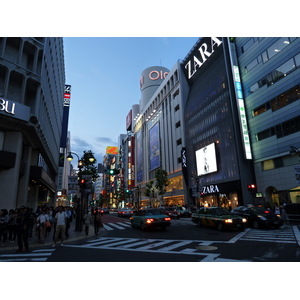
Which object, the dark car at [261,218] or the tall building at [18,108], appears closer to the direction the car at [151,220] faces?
the tall building

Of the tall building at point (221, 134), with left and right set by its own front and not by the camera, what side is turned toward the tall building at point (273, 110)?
left

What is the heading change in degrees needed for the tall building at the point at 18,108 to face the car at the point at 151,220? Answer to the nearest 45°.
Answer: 0° — it already faces it

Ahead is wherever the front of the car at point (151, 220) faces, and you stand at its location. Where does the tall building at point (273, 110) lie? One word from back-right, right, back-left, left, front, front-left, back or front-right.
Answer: right

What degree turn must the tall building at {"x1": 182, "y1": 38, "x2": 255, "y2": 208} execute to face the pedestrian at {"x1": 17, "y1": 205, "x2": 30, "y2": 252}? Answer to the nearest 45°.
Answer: approximately 45° to its left

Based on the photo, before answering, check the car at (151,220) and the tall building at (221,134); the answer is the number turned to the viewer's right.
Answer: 0

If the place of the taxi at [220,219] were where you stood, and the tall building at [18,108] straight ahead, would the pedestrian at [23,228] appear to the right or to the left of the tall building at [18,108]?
left

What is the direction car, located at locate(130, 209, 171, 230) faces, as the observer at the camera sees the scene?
facing away from the viewer and to the left of the viewer

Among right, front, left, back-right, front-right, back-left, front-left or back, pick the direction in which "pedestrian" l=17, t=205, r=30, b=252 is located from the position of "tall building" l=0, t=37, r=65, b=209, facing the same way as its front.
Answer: front-right

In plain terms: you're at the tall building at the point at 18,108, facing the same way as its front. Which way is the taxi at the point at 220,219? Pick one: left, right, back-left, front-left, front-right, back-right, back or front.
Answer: front
